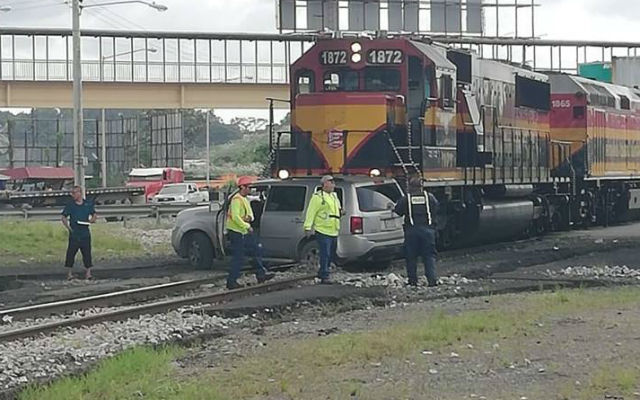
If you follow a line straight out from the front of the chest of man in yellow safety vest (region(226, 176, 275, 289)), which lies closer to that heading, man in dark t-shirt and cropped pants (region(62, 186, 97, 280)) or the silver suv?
the silver suv

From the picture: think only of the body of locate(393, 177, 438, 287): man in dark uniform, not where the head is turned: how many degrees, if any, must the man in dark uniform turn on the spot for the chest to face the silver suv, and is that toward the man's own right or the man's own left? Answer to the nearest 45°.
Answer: approximately 45° to the man's own left

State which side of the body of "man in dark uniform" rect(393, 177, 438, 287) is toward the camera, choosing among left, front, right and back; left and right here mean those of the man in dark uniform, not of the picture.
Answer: back

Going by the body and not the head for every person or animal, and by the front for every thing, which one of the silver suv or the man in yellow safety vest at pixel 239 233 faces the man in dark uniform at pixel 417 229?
the man in yellow safety vest

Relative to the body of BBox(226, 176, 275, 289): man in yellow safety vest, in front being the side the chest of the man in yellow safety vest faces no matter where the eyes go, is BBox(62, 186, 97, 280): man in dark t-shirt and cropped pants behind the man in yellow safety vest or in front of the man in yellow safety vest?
behind

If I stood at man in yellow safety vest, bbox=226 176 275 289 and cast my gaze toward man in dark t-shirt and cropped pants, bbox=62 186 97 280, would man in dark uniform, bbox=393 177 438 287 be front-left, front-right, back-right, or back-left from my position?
back-right

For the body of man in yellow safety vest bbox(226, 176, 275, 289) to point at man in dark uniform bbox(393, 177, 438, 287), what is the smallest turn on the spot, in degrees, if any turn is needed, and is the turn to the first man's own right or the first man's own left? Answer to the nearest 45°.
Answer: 0° — they already face them

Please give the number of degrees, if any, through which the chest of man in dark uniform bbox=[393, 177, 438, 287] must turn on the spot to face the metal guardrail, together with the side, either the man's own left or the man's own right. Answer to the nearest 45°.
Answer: approximately 45° to the man's own left

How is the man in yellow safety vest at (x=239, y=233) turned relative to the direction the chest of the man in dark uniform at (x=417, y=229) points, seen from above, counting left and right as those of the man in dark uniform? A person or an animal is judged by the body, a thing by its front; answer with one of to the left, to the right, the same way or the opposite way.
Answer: to the right

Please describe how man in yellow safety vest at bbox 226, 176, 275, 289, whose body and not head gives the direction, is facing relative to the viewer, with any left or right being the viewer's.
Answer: facing to the right of the viewer

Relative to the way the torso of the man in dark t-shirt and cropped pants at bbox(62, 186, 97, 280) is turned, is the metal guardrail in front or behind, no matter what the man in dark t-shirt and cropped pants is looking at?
behind

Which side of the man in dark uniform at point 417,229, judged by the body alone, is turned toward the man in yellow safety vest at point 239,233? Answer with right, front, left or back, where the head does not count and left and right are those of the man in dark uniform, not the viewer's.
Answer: left
